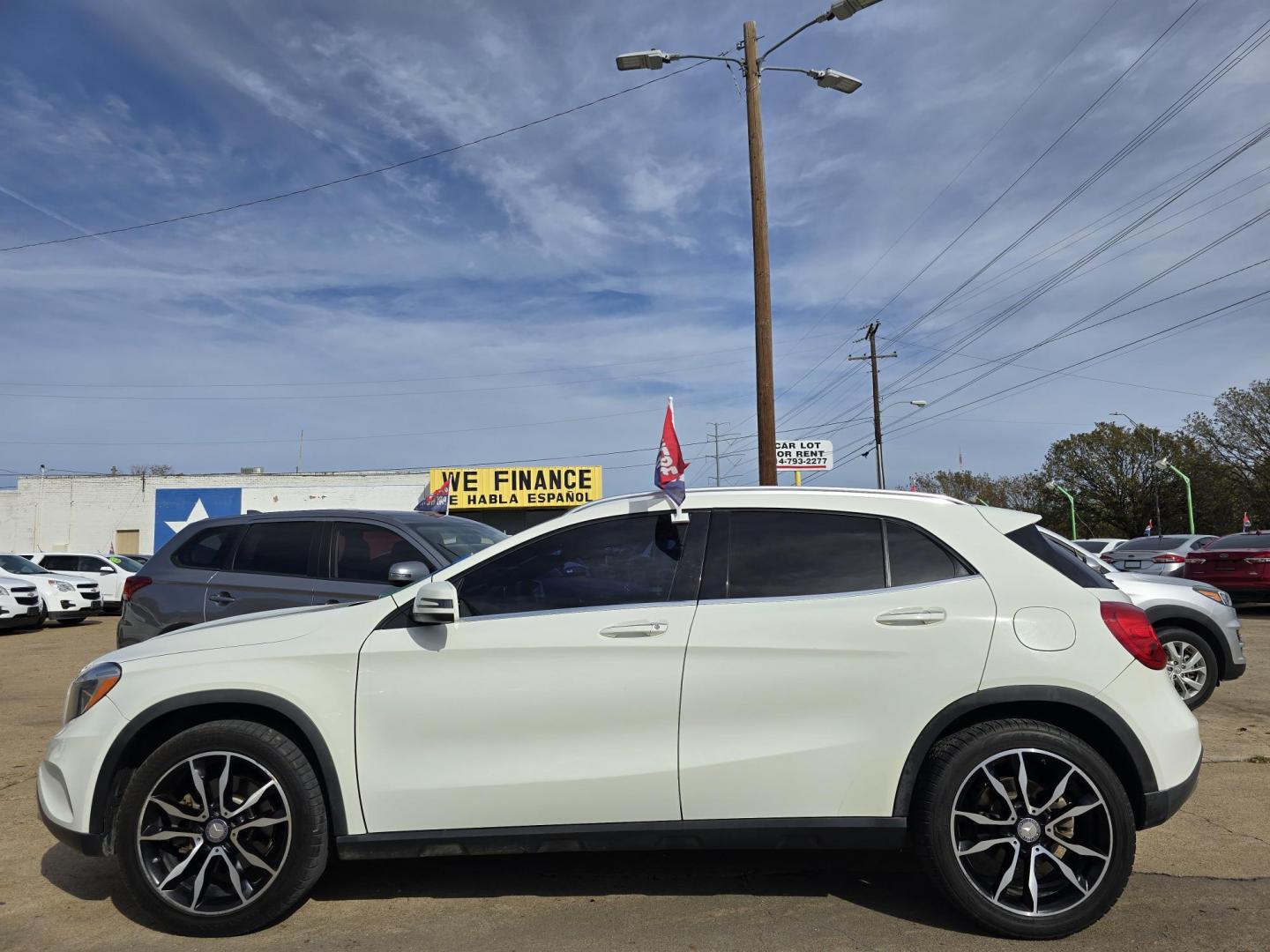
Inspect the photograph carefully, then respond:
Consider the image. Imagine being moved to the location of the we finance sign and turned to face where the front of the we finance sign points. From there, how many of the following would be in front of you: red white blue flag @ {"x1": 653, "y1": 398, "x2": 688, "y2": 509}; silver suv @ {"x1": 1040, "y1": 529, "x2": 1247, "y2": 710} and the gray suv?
3

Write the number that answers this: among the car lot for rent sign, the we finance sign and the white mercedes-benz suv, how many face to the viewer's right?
0

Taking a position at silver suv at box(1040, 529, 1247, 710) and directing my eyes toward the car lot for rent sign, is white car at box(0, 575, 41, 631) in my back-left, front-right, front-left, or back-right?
front-left

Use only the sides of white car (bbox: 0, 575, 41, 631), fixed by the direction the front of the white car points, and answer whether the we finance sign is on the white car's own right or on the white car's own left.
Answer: on the white car's own left

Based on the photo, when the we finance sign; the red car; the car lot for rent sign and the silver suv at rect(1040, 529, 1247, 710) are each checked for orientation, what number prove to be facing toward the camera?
2

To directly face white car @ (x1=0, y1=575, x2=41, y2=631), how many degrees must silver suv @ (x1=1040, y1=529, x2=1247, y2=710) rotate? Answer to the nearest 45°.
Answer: approximately 180°

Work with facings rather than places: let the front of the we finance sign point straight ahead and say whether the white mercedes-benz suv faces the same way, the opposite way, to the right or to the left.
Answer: to the right

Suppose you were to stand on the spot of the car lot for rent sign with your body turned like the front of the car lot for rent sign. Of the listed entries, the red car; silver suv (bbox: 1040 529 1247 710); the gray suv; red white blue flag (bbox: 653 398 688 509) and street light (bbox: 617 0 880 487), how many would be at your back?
0

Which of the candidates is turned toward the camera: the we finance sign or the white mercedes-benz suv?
the we finance sign

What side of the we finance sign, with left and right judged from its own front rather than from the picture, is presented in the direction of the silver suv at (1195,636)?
front

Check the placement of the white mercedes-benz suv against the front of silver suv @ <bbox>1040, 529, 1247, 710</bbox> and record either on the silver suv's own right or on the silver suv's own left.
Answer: on the silver suv's own right

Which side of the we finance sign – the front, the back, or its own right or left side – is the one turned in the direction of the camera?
front

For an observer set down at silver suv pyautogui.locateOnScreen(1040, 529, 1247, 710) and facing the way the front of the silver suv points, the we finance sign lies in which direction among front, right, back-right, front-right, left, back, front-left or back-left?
back-left

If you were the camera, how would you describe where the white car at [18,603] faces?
facing the viewer and to the right of the viewer

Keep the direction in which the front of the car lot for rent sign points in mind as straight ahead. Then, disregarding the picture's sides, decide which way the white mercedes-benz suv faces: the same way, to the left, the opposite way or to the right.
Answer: to the right

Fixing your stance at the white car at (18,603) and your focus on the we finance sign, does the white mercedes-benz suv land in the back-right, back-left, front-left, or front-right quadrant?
back-right

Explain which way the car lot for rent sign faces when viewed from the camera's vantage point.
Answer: facing the viewer

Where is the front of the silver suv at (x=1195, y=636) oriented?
to the viewer's right
